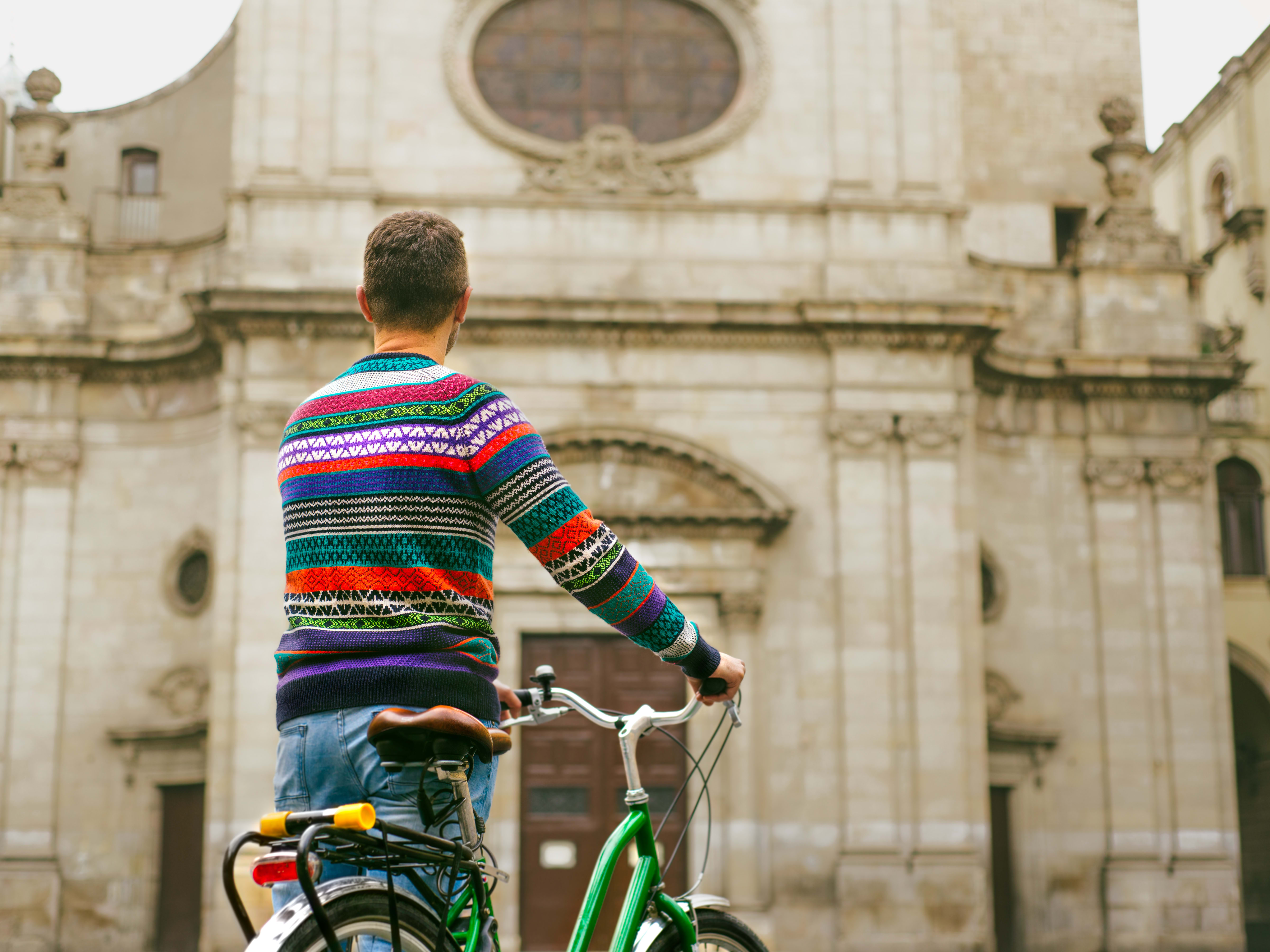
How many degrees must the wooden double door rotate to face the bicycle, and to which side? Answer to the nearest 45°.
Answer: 0° — it already faces it

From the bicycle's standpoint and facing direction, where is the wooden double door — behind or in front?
in front

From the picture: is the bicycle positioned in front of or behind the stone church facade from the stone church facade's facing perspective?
in front

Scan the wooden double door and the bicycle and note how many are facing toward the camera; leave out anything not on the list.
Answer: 1

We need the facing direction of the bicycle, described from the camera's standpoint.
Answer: facing away from the viewer and to the right of the viewer

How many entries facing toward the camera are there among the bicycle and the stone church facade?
1

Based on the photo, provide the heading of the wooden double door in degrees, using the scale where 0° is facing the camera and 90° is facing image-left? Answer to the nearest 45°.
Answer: approximately 0°

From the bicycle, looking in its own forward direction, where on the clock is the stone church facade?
The stone church facade is roughly at 11 o'clock from the bicycle.
